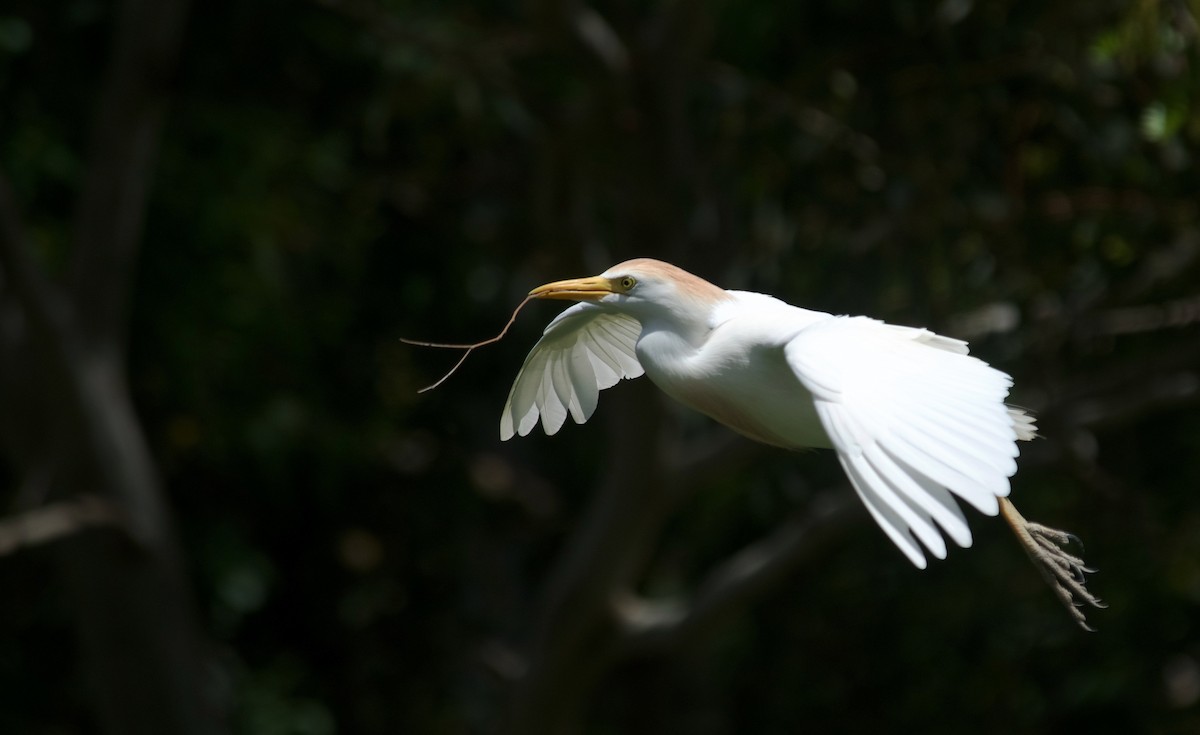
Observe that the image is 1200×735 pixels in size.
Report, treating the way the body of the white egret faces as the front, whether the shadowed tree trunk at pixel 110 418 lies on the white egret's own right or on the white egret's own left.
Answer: on the white egret's own right

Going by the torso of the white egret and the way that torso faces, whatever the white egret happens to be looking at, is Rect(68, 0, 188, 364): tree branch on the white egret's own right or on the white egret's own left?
on the white egret's own right

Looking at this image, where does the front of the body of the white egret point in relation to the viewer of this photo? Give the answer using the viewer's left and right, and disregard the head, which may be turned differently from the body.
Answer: facing the viewer and to the left of the viewer
